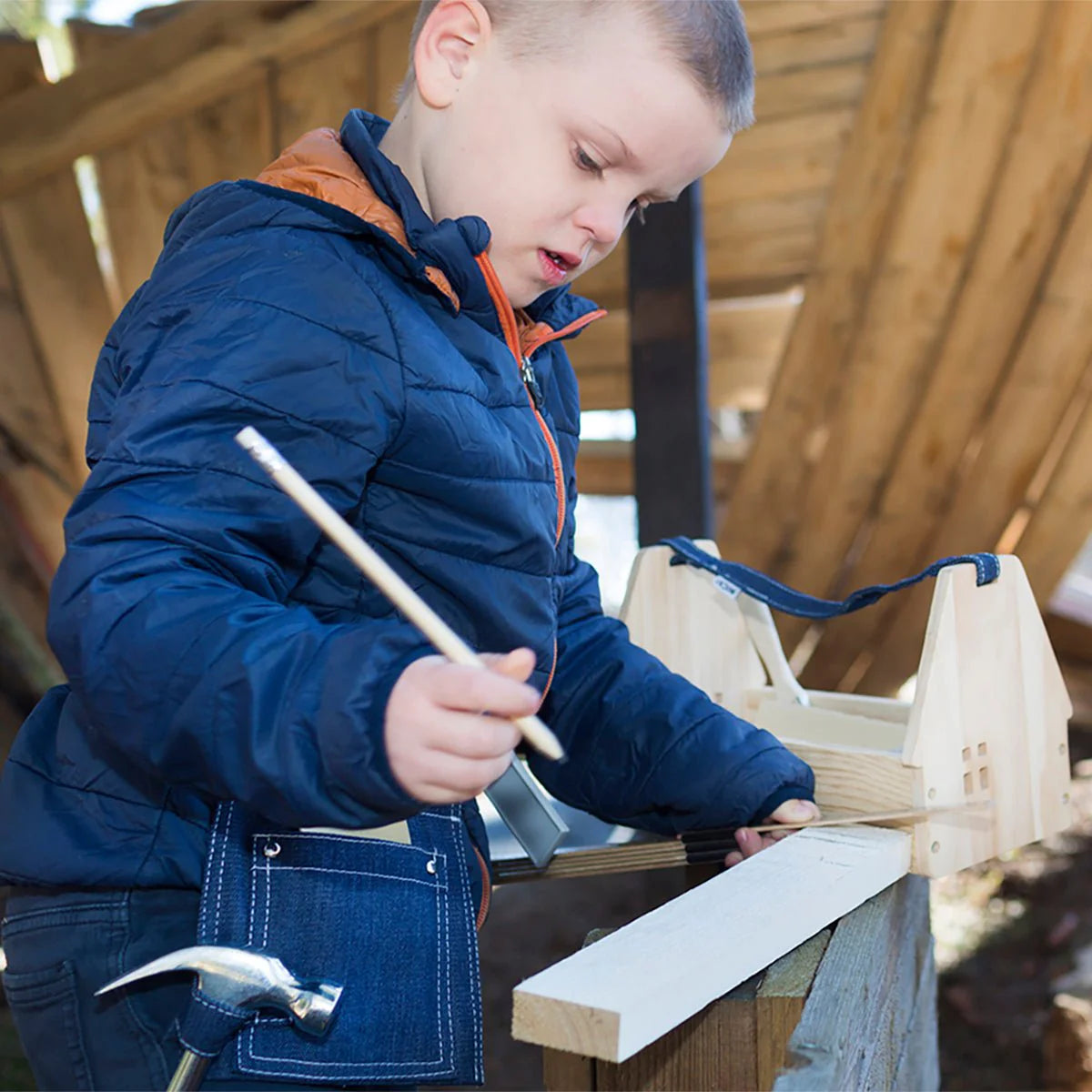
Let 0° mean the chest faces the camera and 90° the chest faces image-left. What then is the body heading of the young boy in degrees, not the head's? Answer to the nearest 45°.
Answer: approximately 315°

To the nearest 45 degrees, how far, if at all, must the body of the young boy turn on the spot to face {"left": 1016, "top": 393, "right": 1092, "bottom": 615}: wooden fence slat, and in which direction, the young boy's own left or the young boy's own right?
approximately 90° to the young boy's own left

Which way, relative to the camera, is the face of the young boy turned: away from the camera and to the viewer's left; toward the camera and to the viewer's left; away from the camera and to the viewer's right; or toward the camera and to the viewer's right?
toward the camera and to the viewer's right

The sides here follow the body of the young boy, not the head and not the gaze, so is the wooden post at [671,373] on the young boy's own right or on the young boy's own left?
on the young boy's own left
